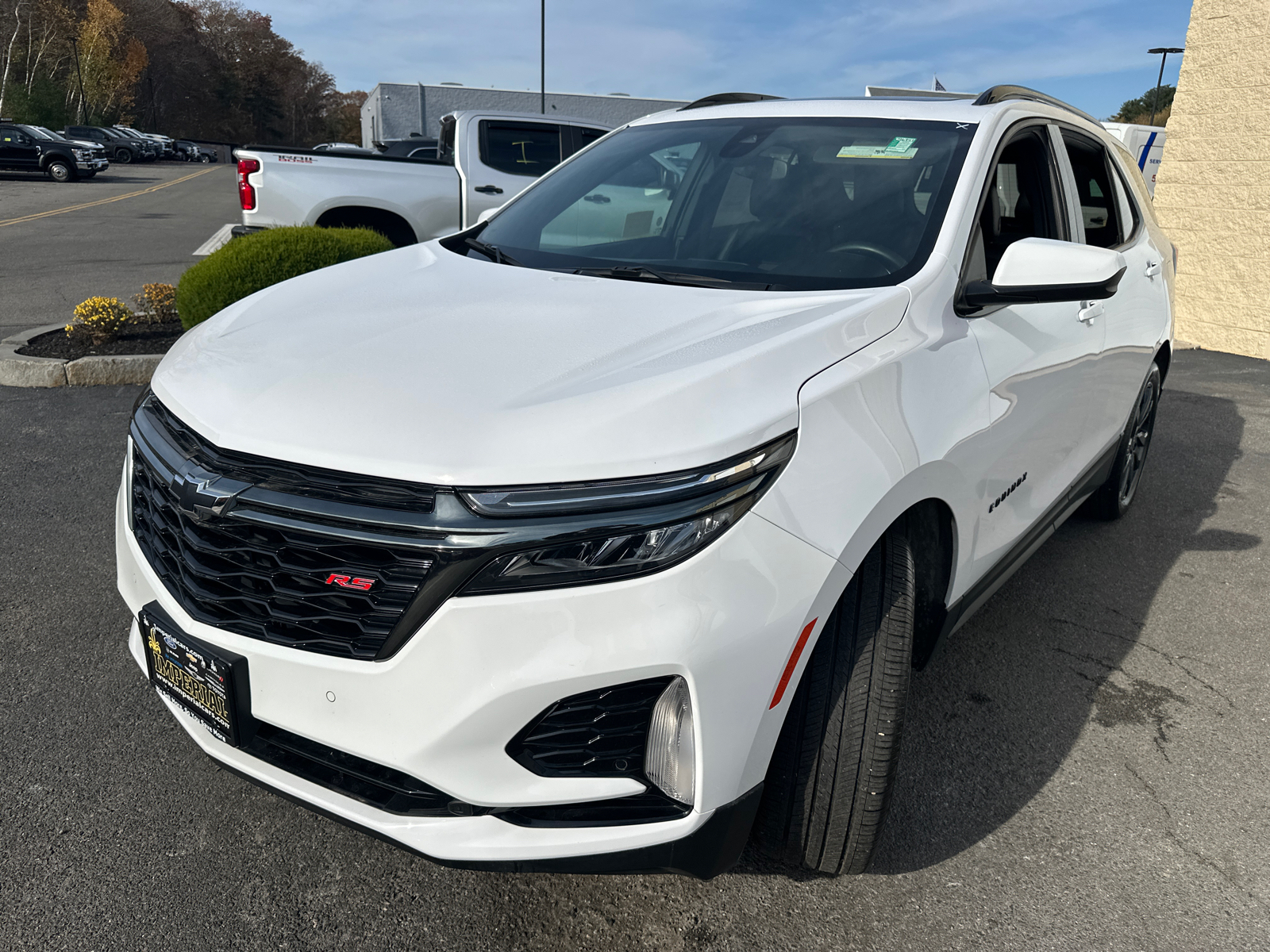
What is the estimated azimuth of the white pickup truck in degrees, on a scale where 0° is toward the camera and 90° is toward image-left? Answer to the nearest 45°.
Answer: approximately 270°

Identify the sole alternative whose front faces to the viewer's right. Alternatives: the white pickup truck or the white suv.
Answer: the white pickup truck

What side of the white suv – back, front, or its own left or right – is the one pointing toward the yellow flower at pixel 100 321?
right

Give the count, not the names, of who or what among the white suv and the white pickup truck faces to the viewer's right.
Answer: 1

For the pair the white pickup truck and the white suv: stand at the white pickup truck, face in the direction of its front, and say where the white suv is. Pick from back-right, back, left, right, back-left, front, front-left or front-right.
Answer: right

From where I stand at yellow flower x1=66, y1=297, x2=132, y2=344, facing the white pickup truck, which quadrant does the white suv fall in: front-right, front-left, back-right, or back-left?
back-right

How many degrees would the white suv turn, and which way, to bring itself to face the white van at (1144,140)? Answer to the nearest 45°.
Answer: approximately 180°

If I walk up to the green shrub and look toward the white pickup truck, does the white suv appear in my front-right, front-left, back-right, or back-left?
back-right

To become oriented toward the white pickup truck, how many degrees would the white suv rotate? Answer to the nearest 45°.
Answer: approximately 135° to its right

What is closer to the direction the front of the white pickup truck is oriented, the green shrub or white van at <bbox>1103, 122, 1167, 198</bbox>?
the white van

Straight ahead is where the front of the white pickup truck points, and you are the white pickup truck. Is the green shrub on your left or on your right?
on your right

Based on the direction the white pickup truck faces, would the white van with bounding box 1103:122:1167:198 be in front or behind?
in front

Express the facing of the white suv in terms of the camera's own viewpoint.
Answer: facing the viewer and to the left of the viewer
